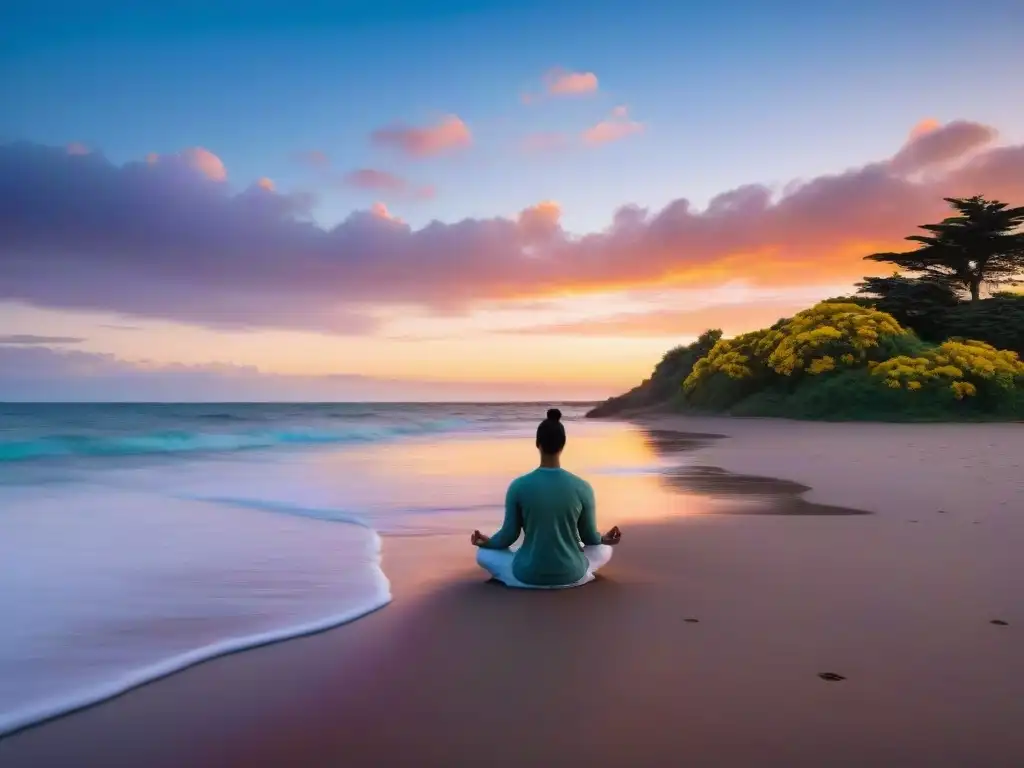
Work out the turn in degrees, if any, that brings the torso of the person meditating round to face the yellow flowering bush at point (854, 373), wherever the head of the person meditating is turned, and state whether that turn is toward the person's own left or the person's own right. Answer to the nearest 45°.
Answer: approximately 45° to the person's own right

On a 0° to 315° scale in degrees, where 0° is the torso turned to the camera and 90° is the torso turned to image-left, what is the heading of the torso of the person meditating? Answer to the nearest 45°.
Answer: approximately 180°

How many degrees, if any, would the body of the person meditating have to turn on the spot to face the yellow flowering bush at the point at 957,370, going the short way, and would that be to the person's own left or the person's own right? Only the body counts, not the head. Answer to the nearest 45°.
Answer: approximately 45° to the person's own right

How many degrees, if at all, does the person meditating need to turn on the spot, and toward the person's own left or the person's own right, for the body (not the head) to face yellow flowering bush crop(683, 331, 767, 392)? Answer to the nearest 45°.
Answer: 0° — they already face it

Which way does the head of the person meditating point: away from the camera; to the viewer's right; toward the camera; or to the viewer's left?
away from the camera
